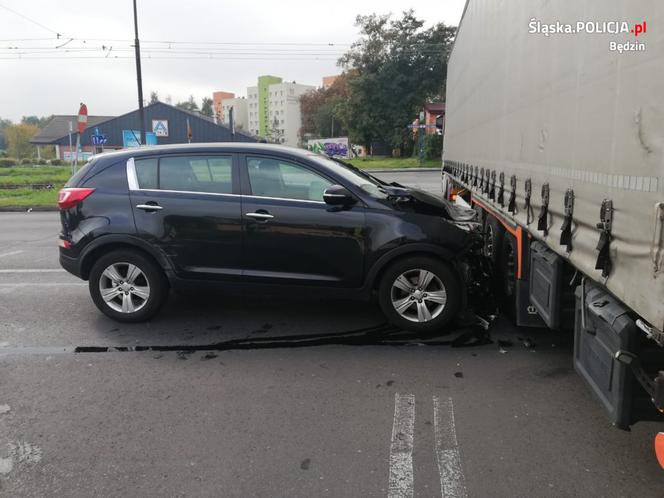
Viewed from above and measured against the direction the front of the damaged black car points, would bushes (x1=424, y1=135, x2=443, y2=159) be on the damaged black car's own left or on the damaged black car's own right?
on the damaged black car's own left

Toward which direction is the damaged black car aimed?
to the viewer's right

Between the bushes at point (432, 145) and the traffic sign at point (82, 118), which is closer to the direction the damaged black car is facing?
the bushes

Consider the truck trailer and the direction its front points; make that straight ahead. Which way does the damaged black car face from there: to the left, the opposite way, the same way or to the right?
to the left

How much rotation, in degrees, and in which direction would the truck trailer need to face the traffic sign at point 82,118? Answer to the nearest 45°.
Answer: approximately 180°
